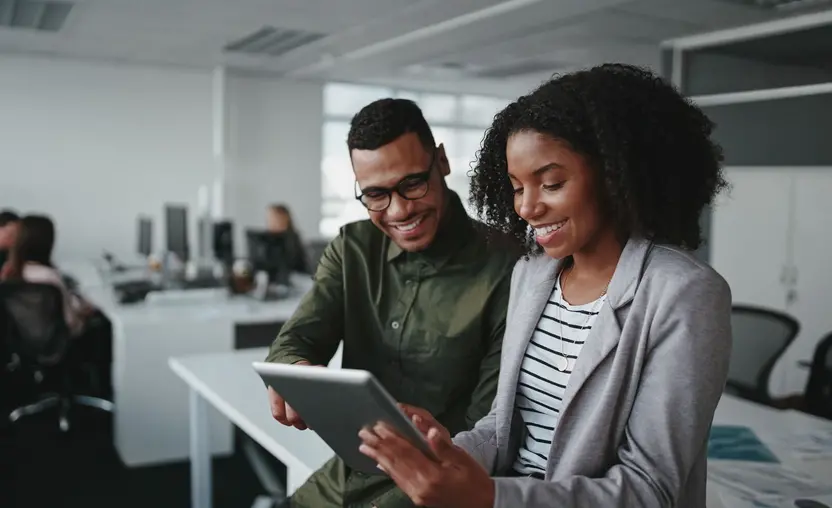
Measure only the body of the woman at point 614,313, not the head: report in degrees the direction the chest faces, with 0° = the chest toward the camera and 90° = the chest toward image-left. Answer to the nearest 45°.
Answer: approximately 45°

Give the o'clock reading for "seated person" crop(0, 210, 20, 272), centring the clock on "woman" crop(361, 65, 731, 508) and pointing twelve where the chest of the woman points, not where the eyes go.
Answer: The seated person is roughly at 3 o'clock from the woman.

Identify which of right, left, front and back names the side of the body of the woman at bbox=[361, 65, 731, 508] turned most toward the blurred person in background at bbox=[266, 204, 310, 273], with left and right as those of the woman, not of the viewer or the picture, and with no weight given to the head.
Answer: right
